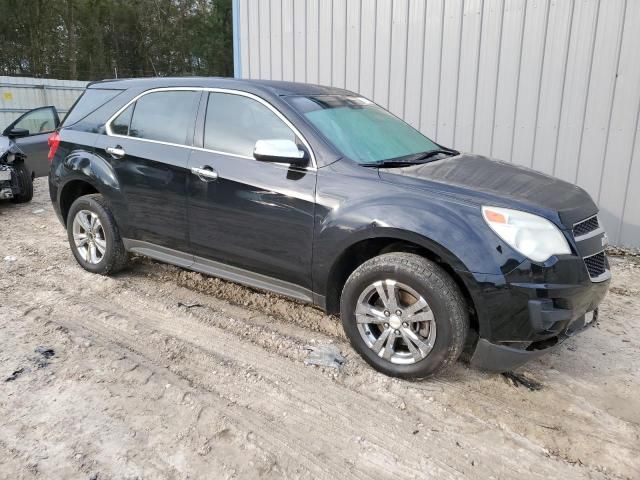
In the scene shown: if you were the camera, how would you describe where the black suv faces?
facing the viewer and to the right of the viewer

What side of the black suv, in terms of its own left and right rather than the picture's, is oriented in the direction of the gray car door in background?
back
